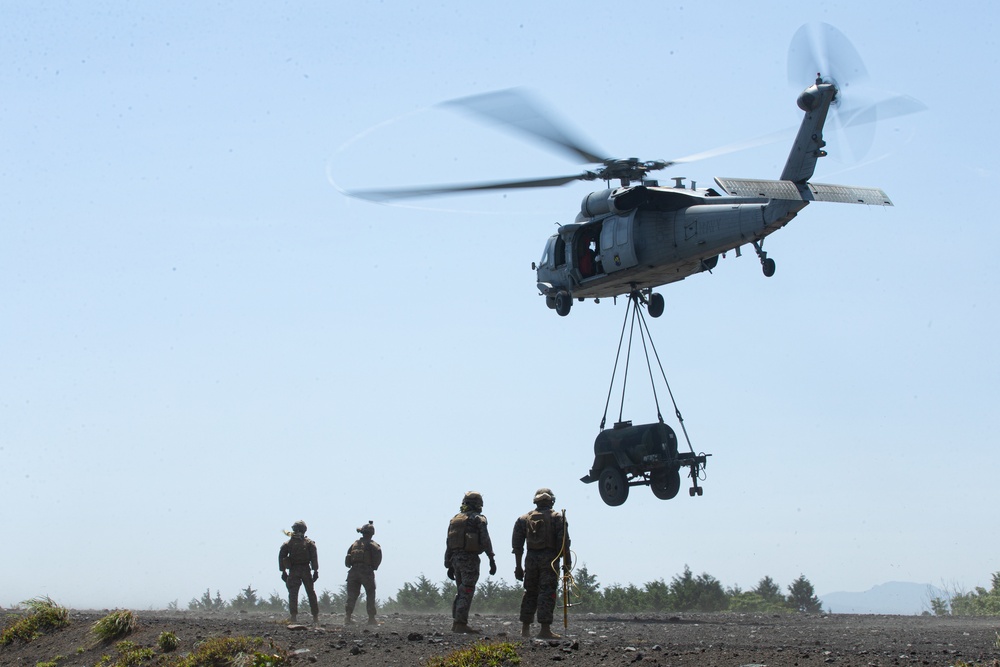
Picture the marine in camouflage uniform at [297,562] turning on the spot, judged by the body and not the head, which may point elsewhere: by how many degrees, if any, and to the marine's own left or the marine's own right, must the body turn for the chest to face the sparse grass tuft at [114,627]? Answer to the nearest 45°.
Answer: approximately 135° to the marine's own left

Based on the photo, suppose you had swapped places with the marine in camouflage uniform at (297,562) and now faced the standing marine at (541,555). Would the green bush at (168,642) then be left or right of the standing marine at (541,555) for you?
right

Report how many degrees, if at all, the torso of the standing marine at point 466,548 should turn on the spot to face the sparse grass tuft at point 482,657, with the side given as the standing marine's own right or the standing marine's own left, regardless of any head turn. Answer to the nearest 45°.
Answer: approximately 135° to the standing marine's own right

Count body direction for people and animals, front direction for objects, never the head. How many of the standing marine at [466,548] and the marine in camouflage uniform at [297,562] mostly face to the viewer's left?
0

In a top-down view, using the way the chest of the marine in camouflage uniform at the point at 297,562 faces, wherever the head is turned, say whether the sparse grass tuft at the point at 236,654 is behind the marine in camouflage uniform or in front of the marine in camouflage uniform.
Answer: behind

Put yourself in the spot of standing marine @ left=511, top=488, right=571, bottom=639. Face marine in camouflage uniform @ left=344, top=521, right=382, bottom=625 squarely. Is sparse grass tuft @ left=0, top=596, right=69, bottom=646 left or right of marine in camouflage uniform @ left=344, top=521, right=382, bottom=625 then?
left

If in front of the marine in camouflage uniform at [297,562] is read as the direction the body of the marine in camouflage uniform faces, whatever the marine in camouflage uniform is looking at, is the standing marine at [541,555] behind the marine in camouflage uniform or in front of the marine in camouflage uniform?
behind

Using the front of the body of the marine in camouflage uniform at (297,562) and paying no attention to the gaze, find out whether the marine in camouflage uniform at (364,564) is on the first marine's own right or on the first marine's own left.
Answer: on the first marine's own right

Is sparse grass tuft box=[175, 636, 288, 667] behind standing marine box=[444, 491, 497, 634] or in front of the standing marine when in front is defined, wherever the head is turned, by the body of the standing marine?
behind

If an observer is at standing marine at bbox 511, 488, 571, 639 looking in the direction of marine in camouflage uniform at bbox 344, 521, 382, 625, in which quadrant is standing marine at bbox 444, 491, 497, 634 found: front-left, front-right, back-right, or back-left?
front-left

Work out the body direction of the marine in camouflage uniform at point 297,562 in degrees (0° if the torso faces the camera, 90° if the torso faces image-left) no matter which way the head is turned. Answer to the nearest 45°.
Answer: approximately 180°

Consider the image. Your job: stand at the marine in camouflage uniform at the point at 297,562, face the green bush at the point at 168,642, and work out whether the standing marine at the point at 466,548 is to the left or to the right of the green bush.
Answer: left

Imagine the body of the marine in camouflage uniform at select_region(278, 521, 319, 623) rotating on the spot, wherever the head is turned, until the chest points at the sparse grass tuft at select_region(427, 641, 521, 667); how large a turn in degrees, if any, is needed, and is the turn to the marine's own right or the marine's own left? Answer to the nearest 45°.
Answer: approximately 180°

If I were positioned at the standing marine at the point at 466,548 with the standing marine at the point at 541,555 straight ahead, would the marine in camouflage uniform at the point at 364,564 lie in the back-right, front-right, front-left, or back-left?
back-left

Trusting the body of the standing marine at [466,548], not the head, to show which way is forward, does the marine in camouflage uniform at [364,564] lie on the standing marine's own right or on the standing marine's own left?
on the standing marine's own left

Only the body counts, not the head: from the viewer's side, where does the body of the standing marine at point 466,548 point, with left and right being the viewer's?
facing away from the viewer and to the right of the viewer

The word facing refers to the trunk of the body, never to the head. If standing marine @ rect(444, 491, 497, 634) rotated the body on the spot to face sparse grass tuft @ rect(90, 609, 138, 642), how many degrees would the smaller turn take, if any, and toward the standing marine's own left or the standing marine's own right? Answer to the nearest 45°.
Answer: approximately 135° to the standing marine's own left
